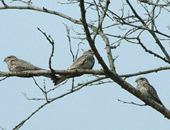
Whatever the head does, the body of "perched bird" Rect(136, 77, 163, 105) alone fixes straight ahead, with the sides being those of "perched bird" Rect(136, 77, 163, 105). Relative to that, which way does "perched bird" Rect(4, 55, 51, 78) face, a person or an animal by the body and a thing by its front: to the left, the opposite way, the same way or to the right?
the same way

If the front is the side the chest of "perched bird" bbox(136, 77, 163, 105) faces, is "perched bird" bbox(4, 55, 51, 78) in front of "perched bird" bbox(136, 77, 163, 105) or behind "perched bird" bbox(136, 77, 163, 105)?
in front

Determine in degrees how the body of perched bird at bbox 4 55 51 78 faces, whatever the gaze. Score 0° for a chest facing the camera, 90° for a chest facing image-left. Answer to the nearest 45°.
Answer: approximately 90°

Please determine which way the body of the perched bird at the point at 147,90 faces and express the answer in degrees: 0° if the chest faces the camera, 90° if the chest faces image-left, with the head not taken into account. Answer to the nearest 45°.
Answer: approximately 90°

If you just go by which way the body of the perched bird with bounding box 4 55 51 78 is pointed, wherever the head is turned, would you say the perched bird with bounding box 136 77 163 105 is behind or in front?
behind

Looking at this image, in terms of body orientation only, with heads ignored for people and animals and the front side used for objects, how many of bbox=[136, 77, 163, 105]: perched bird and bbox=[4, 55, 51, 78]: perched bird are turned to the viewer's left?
2
